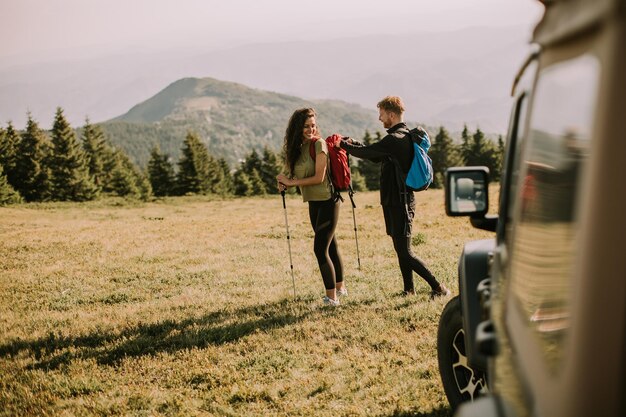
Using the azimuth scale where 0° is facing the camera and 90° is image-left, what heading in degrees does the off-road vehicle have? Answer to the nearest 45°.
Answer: approximately 135°

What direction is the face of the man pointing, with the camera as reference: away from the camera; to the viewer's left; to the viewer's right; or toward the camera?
to the viewer's left

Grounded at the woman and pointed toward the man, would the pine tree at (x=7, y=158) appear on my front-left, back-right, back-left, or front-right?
back-left

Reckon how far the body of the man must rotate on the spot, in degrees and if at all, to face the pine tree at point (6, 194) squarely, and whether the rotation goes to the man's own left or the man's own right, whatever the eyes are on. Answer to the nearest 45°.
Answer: approximately 45° to the man's own right

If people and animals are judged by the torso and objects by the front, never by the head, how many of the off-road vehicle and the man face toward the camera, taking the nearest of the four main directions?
0

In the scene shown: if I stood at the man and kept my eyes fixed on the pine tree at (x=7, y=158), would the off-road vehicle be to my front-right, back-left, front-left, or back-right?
back-left

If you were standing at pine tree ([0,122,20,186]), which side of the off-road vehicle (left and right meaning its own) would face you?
front

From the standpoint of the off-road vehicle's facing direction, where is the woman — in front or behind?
in front

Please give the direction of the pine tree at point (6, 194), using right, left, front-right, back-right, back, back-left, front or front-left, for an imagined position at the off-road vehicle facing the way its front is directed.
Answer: front

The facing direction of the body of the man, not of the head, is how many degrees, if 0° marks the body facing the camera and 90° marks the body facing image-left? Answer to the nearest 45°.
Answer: approximately 90°

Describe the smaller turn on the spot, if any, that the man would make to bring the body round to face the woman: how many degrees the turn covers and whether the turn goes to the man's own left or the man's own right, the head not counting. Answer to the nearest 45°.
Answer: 0° — they already face them
